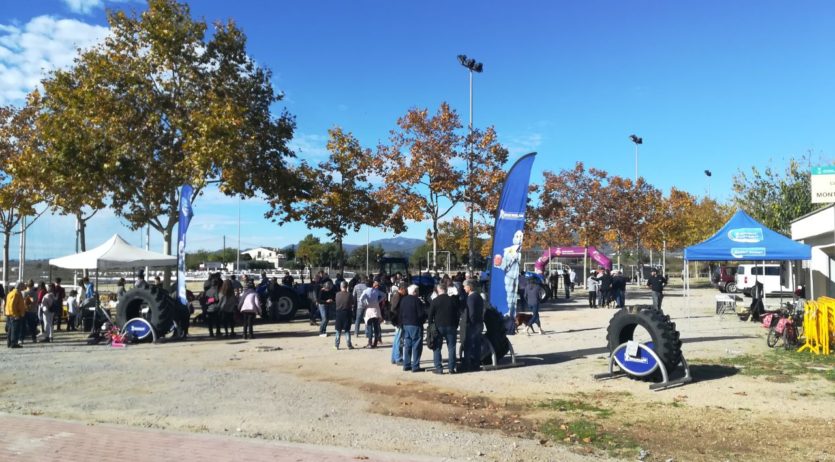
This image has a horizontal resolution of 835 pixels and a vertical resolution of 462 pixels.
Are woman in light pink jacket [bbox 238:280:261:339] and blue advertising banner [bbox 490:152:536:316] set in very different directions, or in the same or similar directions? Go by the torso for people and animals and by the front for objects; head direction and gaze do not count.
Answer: very different directions

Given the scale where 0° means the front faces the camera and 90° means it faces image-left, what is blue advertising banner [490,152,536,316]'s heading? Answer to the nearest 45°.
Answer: approximately 0°

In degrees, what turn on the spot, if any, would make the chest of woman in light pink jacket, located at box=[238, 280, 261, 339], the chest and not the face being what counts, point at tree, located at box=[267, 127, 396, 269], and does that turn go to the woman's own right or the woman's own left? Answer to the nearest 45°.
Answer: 0° — they already face it

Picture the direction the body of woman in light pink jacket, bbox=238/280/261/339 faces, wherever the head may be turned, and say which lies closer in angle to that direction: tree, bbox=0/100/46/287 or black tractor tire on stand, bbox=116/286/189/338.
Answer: the tree

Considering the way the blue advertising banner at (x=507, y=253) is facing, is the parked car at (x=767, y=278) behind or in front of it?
behind

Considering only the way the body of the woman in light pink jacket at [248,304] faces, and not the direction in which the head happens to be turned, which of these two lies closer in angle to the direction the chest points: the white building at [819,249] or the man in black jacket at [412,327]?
the white building

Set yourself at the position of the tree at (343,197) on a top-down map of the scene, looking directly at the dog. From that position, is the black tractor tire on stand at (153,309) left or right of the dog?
right

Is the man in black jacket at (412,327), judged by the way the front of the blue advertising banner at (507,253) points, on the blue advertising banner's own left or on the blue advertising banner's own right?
on the blue advertising banner's own right

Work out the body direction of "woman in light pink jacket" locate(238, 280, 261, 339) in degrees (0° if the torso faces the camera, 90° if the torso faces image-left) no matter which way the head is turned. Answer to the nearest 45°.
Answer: approximately 180°
